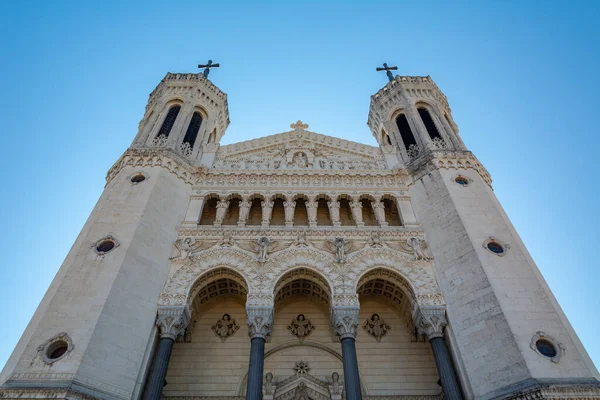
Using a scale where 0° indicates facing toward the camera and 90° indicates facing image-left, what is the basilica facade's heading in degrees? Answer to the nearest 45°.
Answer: approximately 0°
